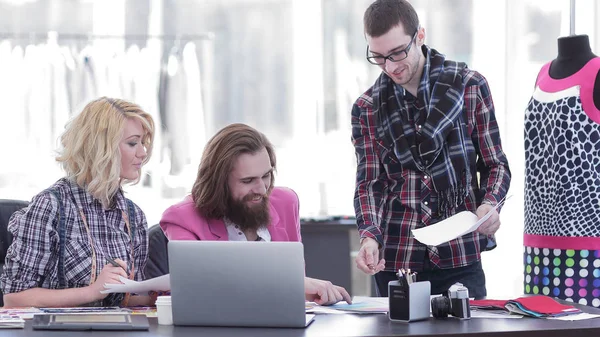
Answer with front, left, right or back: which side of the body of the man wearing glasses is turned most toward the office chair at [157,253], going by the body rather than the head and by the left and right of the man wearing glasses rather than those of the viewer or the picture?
right

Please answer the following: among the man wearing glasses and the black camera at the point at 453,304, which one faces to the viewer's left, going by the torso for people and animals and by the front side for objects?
the black camera

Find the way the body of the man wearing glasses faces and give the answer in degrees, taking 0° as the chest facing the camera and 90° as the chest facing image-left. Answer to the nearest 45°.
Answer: approximately 0°

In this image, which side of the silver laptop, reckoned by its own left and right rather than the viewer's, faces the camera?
back

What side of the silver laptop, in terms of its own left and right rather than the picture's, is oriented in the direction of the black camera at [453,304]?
right

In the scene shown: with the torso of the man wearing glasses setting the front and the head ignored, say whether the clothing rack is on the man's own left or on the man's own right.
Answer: on the man's own right

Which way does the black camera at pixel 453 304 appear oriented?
to the viewer's left

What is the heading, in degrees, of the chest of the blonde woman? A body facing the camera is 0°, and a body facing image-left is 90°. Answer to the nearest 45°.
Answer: approximately 315°

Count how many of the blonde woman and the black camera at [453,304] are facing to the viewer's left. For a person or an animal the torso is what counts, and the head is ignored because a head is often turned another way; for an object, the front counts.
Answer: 1
